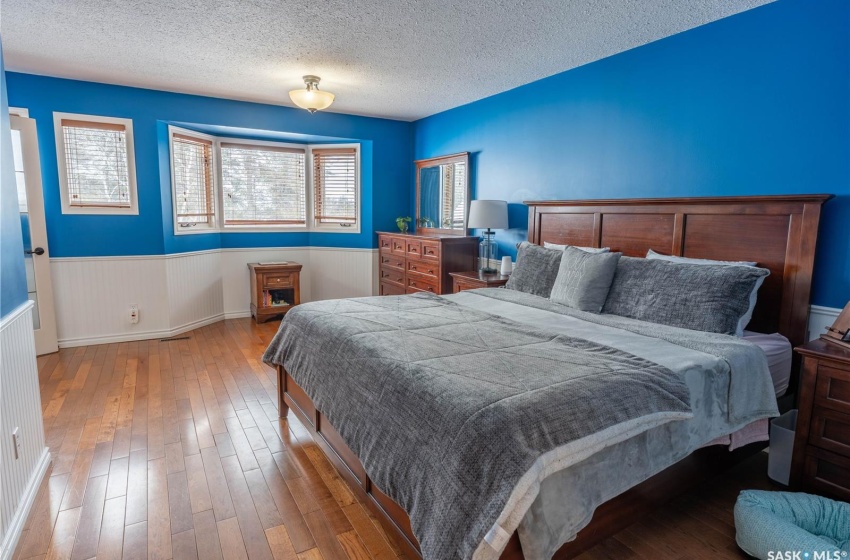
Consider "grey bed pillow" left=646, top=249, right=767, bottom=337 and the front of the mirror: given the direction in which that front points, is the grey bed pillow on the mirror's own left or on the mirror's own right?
on the mirror's own left

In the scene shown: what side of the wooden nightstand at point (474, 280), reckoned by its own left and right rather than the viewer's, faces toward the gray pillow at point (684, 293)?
left

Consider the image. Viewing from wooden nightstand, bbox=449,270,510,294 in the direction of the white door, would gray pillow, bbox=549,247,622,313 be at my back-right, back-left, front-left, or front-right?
back-left

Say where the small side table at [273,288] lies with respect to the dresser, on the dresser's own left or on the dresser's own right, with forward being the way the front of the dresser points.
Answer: on the dresser's own right

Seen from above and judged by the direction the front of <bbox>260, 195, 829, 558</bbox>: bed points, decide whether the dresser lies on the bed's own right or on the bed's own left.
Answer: on the bed's own right

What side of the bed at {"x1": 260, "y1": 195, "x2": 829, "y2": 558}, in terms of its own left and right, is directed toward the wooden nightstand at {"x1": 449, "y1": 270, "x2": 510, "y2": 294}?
right

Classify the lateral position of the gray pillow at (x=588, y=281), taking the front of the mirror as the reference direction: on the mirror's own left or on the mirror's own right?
on the mirror's own left

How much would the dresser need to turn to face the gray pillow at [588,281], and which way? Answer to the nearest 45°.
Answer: approximately 90° to its left

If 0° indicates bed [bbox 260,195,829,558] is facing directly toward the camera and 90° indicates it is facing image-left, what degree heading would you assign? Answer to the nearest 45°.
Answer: approximately 45°

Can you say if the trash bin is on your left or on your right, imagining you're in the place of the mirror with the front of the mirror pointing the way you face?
on your left

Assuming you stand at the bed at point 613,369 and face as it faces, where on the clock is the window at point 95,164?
The window is roughly at 2 o'clock from the bed.
